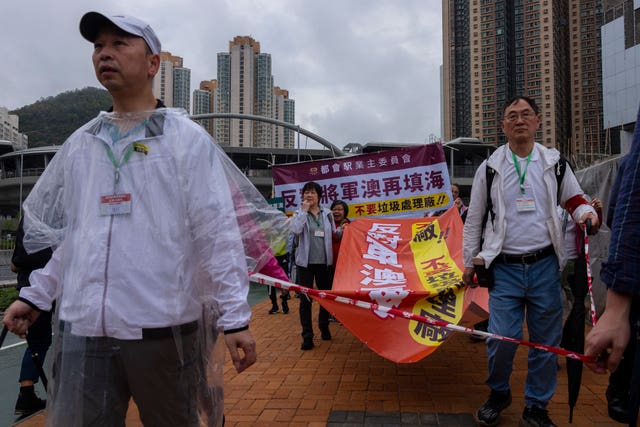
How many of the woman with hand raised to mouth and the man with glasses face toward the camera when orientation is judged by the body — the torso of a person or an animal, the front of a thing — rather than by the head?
2

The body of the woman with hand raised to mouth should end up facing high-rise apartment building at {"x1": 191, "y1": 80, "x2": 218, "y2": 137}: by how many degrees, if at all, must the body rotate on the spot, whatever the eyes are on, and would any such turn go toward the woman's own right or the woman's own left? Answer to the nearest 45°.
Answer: approximately 180°

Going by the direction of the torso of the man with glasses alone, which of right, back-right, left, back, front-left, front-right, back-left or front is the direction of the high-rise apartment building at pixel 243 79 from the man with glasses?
back-right

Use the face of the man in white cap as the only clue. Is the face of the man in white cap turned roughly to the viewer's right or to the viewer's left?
to the viewer's left

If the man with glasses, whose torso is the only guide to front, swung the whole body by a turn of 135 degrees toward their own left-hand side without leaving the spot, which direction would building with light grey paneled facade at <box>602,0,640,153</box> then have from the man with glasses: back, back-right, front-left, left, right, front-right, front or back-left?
front-left

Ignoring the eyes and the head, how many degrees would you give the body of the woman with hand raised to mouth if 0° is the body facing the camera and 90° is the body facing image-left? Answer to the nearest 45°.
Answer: approximately 0°

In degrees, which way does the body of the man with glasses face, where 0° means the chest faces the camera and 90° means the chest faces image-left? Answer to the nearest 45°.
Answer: approximately 0°

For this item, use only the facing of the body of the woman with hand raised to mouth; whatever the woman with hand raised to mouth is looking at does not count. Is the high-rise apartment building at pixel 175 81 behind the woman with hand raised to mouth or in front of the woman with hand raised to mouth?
behind

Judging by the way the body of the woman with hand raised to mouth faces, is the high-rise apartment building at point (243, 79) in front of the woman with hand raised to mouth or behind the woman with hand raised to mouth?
behind
